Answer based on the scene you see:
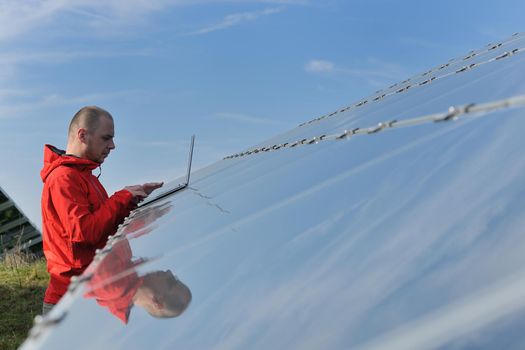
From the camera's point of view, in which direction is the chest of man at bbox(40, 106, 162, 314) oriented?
to the viewer's right

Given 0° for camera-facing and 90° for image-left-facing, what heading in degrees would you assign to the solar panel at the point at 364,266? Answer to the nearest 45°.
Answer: approximately 45°

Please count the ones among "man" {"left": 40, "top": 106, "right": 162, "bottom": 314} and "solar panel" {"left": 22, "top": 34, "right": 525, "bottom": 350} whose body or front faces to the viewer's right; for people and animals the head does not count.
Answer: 1

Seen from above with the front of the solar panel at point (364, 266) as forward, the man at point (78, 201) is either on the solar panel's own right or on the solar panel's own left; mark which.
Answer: on the solar panel's own right

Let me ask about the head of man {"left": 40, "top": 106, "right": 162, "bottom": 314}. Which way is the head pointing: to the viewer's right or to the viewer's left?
to the viewer's right

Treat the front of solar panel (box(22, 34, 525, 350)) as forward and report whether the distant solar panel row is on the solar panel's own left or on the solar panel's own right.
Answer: on the solar panel's own right
